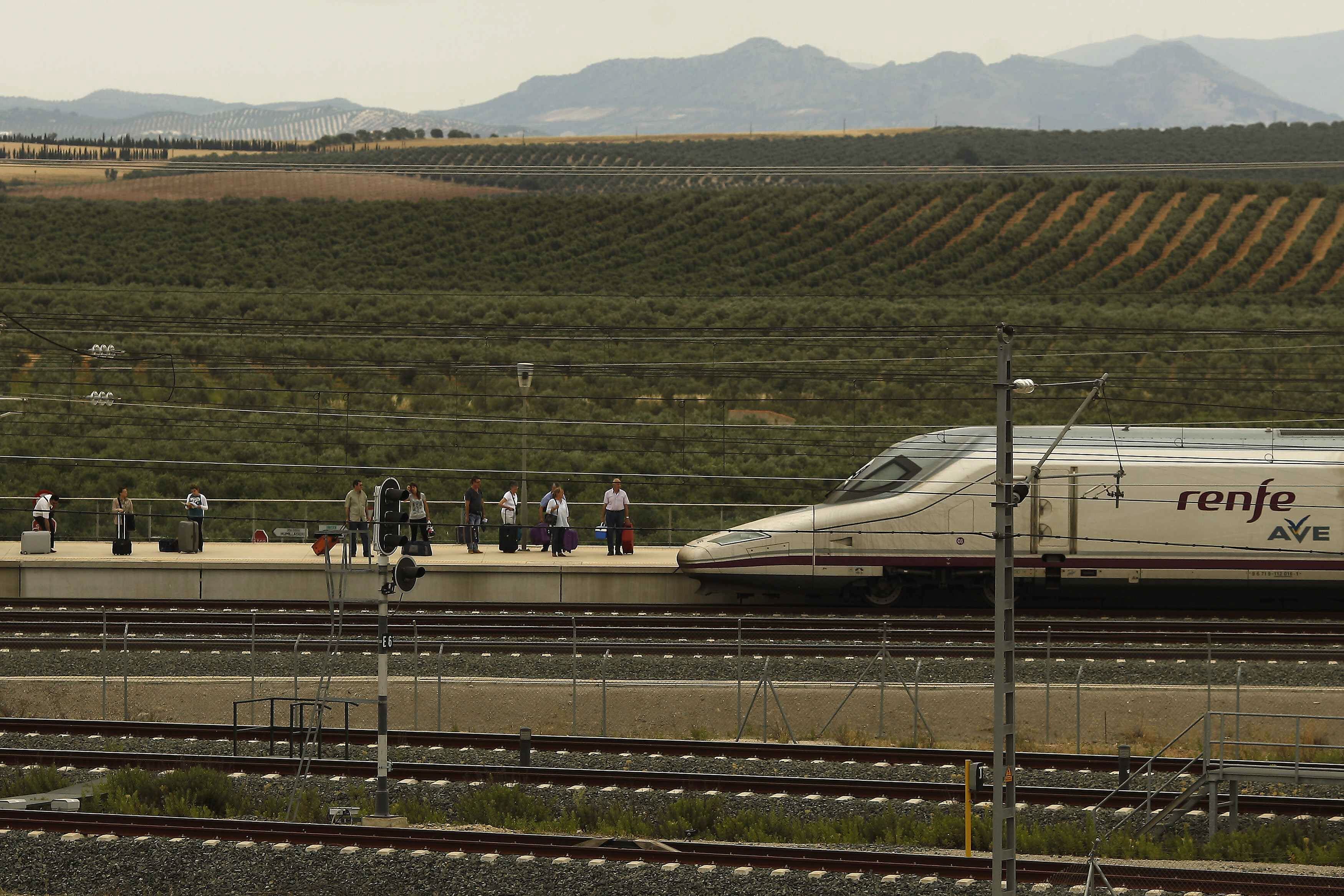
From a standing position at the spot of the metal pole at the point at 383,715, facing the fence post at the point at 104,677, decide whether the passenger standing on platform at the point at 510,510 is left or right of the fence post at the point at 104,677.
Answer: right

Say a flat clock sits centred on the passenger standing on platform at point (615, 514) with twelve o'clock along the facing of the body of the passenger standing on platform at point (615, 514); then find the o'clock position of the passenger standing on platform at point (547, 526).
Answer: the passenger standing on platform at point (547, 526) is roughly at 4 o'clock from the passenger standing on platform at point (615, 514).

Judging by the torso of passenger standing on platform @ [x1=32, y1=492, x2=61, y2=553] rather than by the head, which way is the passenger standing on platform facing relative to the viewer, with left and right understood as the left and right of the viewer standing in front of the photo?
facing to the right of the viewer

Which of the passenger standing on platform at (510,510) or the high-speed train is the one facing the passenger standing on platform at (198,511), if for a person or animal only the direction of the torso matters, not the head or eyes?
the high-speed train

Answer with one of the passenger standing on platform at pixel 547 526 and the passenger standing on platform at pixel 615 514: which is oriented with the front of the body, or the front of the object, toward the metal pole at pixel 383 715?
the passenger standing on platform at pixel 615 514

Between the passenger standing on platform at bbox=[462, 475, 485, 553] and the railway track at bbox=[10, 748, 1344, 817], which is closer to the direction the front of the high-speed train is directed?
the passenger standing on platform

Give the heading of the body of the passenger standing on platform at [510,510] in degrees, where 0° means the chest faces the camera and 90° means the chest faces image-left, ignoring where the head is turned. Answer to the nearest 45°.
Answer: approximately 315°

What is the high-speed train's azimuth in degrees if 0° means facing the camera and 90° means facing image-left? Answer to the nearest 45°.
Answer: approximately 90°
